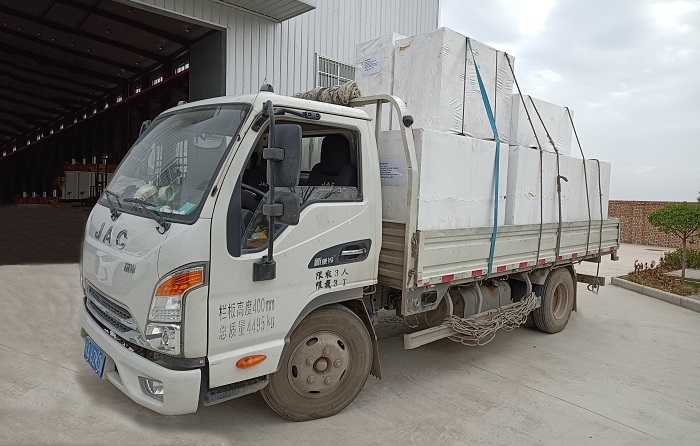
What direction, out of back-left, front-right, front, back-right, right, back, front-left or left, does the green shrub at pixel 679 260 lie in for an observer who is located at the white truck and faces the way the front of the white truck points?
back

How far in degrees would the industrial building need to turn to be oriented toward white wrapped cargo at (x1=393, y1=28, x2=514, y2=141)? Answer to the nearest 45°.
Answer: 0° — it already faces it

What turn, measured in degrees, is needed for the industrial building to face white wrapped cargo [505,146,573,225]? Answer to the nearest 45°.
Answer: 0° — it already faces it

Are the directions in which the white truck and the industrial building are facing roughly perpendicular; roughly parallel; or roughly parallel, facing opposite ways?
roughly perpendicular

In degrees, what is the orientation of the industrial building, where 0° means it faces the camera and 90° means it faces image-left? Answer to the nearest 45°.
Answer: approximately 315°

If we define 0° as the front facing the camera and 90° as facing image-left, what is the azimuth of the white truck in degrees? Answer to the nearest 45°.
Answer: approximately 45°
